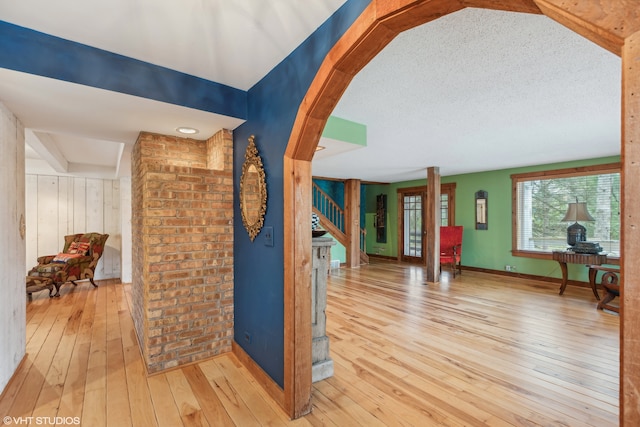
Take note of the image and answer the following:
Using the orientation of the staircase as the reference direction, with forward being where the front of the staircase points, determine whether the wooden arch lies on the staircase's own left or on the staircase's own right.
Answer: on the staircase's own right

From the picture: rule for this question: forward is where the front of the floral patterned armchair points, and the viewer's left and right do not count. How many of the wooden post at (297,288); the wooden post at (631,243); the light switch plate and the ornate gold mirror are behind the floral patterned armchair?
0

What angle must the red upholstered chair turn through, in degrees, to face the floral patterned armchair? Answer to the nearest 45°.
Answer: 0° — it already faces it

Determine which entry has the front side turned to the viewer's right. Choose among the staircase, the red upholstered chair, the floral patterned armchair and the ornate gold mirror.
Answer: the staircase

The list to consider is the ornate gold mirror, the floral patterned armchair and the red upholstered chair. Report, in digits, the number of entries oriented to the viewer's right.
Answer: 0

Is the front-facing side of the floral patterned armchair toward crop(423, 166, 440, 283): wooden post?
no

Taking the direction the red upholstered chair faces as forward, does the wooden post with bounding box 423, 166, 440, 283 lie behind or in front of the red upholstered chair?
in front

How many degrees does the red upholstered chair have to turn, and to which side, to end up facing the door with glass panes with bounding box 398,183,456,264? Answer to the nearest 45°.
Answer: approximately 90° to its right

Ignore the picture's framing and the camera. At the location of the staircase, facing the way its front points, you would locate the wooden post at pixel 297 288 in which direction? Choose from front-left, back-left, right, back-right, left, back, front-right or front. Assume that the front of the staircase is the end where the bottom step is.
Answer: right

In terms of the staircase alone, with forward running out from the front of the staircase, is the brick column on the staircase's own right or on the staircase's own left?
on the staircase's own right

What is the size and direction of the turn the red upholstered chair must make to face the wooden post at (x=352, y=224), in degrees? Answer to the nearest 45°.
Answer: approximately 45° to its right

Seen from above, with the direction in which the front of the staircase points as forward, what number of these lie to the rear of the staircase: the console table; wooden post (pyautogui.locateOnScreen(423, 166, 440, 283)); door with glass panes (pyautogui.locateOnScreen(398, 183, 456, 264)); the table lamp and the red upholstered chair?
0

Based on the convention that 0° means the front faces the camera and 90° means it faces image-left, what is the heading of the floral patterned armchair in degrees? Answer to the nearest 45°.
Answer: approximately 45°

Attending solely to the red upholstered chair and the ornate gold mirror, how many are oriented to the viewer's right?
0

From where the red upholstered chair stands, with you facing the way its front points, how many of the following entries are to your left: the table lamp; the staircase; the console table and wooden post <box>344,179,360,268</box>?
2

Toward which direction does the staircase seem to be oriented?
to the viewer's right

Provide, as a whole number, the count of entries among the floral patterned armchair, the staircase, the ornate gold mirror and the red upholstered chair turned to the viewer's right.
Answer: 1
